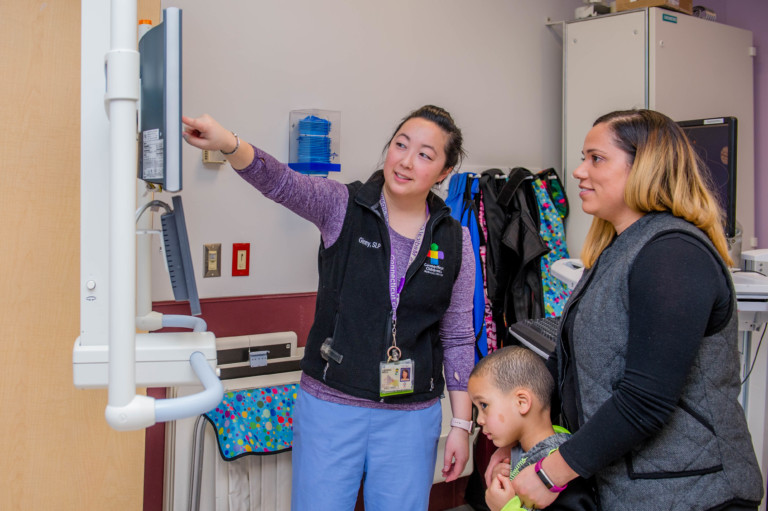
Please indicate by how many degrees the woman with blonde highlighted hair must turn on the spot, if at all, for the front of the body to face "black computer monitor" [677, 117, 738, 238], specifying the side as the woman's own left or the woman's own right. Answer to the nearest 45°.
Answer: approximately 90° to the woman's own right

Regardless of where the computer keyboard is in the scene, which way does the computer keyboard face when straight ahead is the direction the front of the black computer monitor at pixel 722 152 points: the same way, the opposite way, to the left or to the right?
the same way

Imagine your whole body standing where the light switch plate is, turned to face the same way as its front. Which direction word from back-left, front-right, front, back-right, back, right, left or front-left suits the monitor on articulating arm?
front

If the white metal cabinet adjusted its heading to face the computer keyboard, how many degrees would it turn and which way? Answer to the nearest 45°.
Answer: approximately 45° to its right

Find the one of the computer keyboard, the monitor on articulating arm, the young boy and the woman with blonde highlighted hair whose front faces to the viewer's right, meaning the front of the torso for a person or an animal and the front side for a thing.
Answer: the monitor on articulating arm

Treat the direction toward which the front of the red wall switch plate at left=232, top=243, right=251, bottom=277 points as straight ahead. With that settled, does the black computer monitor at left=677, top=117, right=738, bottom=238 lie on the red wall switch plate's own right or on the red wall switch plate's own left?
on the red wall switch plate's own left

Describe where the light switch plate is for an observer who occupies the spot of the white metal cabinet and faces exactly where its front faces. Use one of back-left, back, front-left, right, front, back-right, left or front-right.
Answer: right

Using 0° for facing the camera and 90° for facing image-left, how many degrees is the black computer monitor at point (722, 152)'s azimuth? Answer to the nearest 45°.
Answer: approximately 45°

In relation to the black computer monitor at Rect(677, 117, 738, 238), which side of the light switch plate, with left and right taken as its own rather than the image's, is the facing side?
left

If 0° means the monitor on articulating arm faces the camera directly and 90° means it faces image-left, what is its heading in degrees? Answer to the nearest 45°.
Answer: approximately 270°

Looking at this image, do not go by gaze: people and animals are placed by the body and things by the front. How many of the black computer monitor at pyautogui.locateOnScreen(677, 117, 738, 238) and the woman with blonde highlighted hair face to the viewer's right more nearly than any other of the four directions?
0

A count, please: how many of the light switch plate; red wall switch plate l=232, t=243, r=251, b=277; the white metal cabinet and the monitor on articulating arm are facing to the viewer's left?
0

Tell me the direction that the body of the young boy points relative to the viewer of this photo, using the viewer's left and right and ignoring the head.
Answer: facing to the left of the viewer

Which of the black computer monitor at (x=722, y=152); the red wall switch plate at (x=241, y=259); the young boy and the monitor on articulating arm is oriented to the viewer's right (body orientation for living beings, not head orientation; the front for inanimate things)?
the monitor on articulating arm

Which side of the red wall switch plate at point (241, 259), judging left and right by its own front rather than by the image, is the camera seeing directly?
front

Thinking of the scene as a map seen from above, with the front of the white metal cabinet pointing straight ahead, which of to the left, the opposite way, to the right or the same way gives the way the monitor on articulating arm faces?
to the left

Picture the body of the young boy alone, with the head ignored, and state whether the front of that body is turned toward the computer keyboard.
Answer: no

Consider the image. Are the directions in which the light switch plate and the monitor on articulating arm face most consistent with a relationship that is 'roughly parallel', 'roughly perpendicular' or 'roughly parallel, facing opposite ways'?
roughly perpendicular

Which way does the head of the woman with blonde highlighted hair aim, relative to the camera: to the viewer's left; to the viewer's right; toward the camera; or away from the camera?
to the viewer's left

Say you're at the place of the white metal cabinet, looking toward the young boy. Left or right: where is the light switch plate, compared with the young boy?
right
